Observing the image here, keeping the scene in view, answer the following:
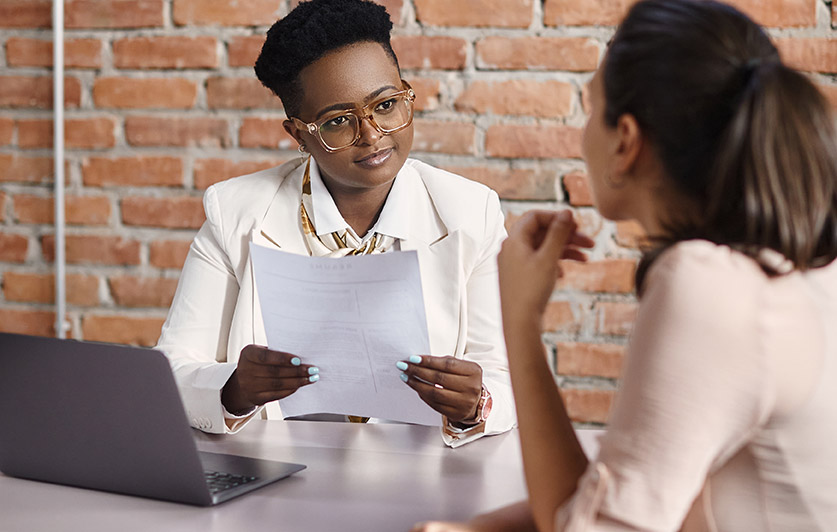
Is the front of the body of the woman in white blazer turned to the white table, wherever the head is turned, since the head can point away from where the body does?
yes

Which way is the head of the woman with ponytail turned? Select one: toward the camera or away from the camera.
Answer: away from the camera

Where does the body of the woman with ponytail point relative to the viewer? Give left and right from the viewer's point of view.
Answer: facing away from the viewer and to the left of the viewer

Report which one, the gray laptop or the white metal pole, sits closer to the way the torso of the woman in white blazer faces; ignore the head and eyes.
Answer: the gray laptop

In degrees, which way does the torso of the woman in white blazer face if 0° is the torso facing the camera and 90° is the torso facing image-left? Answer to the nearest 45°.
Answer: approximately 0°

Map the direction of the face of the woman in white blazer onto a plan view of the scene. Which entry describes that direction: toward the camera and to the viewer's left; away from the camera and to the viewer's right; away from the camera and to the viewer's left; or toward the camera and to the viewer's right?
toward the camera and to the viewer's right

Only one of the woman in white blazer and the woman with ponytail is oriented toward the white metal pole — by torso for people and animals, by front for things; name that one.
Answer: the woman with ponytail
